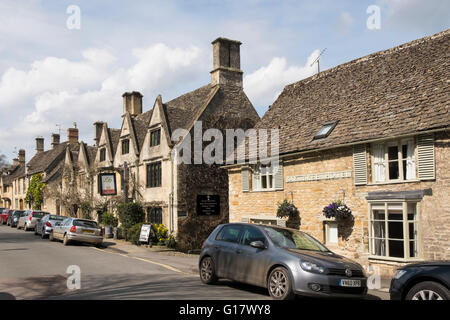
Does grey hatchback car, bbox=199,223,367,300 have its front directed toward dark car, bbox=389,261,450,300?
yes

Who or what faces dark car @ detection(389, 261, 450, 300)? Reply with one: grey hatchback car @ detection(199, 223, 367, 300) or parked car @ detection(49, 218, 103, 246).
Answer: the grey hatchback car

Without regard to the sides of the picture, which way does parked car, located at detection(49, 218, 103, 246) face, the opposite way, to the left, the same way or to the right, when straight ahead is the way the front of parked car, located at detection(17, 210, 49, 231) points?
the same way

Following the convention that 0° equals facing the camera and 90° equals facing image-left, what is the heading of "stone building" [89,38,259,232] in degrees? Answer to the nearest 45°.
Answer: approximately 45°

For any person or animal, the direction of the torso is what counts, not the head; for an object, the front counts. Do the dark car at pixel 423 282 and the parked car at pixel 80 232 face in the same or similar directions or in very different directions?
same or similar directions

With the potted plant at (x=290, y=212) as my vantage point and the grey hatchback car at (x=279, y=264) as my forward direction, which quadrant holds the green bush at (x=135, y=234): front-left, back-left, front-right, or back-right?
back-right

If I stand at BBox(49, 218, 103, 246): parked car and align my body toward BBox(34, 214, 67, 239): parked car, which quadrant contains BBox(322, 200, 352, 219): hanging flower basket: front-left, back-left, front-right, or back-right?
back-right

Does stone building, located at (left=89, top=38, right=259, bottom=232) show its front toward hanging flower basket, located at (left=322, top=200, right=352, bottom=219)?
no

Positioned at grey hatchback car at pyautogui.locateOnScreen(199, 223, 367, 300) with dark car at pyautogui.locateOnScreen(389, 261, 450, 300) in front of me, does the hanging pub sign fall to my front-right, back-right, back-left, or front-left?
back-left

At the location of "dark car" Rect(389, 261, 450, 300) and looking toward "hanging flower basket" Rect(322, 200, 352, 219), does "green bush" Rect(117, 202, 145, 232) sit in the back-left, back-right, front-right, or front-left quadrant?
front-left

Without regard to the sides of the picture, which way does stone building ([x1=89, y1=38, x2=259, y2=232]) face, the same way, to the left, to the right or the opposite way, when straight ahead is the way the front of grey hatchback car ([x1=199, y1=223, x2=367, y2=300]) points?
to the right
